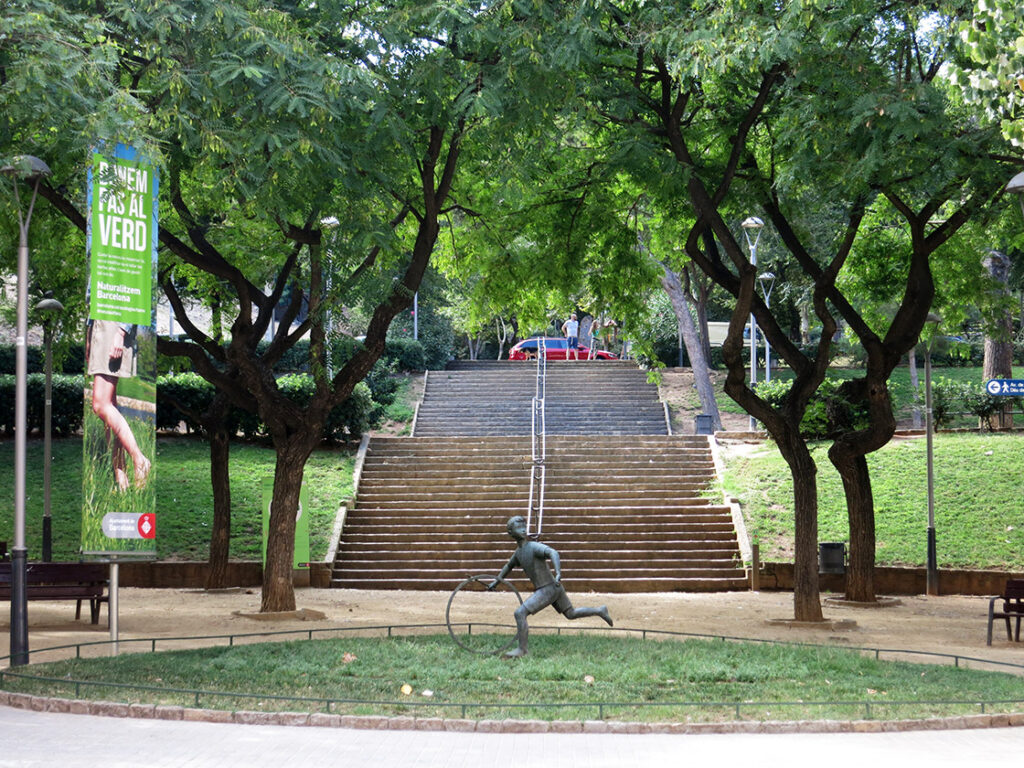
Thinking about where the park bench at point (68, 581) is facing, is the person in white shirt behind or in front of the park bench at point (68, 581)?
behind

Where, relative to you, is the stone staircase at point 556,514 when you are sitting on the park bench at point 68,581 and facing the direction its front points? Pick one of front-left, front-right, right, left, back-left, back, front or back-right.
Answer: back-left
